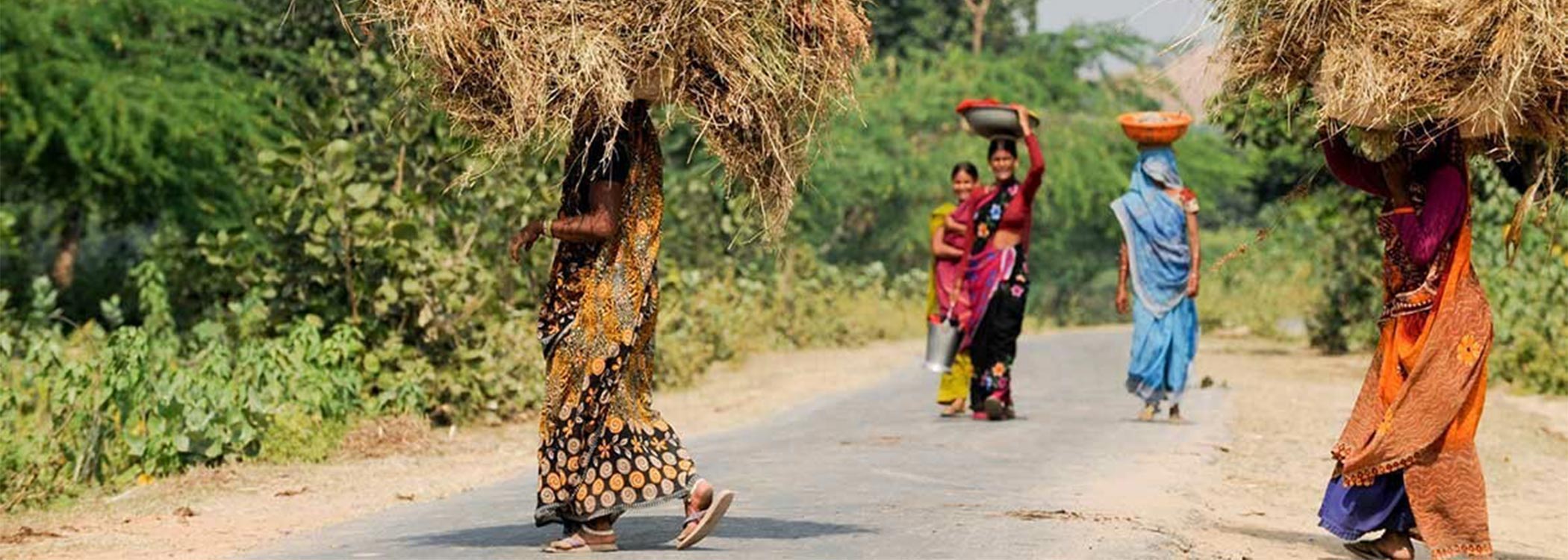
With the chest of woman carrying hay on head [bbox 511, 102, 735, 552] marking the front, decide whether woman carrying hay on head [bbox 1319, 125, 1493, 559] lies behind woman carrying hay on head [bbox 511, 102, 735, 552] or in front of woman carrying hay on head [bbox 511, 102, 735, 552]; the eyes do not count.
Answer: behind

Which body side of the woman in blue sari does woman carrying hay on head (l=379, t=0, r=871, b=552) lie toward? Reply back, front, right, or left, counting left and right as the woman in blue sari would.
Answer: front

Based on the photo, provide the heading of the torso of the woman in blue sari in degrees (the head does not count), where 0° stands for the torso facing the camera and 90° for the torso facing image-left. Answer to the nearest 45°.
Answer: approximately 0°

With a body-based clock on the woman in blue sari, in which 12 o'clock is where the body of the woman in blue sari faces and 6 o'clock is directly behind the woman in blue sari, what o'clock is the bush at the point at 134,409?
The bush is roughly at 2 o'clock from the woman in blue sari.
